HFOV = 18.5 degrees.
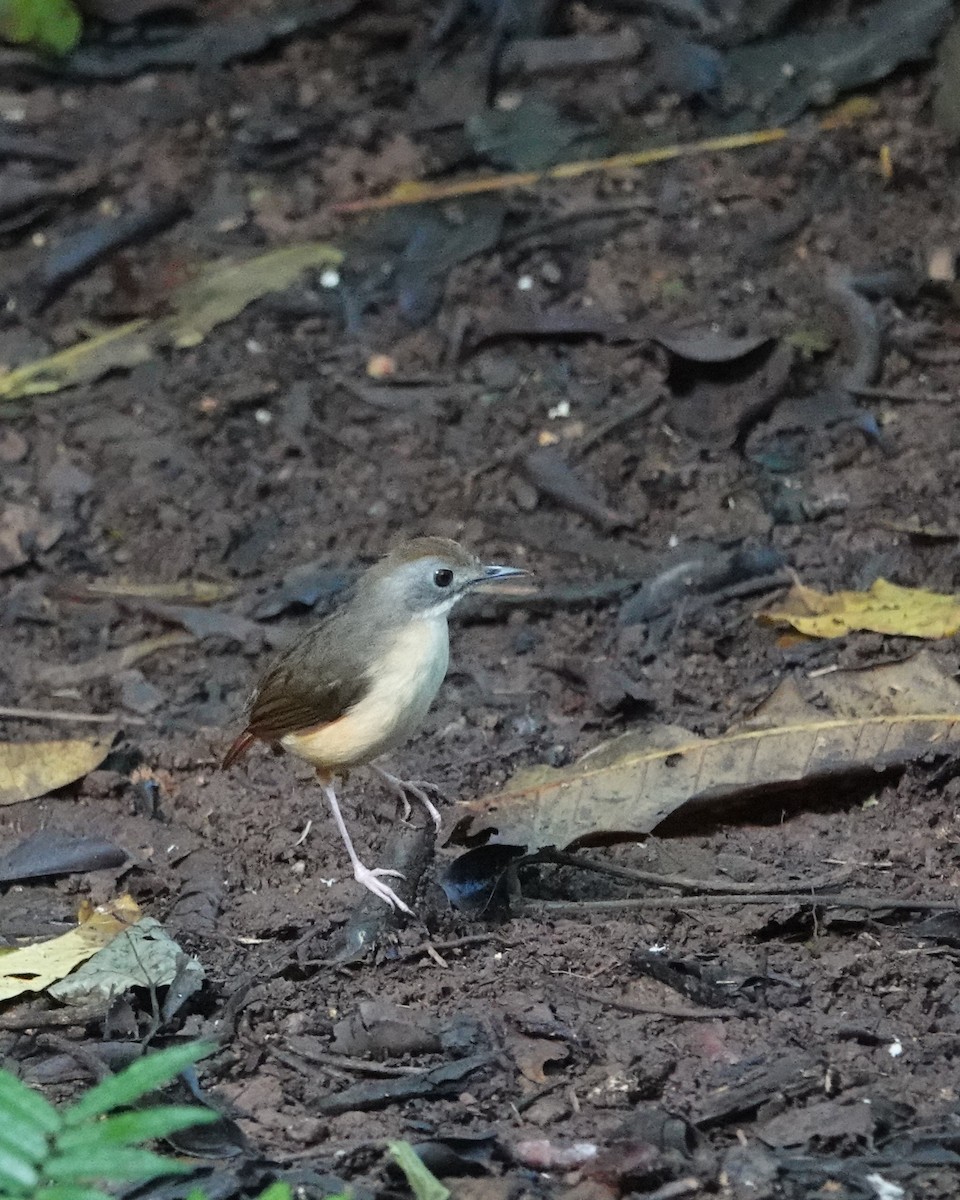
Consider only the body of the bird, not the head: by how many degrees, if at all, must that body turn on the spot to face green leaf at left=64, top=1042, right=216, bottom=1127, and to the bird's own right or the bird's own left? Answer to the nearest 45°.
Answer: approximately 90° to the bird's own right

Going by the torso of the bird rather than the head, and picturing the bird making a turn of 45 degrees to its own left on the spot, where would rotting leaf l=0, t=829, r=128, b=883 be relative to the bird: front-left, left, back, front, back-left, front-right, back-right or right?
back-left

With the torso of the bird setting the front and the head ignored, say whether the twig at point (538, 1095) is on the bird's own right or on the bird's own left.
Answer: on the bird's own right

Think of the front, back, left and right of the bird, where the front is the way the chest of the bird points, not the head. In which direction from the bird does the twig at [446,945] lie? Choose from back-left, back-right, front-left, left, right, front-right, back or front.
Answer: right

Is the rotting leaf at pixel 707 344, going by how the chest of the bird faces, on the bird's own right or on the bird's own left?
on the bird's own left

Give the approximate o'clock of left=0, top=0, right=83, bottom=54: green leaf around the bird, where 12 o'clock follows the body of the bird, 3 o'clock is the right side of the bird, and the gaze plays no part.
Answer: The green leaf is roughly at 9 o'clock from the bird.

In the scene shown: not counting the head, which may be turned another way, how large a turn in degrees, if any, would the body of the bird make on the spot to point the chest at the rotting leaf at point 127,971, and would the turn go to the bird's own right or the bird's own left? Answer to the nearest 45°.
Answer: approximately 135° to the bird's own right

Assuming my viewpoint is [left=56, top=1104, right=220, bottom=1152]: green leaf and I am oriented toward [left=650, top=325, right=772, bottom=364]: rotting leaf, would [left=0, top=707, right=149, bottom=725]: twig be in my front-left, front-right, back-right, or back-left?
front-left

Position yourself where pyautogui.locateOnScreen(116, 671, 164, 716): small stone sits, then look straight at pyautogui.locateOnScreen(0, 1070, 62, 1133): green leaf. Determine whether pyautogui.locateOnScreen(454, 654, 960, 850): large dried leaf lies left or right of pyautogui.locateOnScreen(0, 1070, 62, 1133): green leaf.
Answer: left

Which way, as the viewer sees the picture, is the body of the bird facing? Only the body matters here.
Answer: to the viewer's right

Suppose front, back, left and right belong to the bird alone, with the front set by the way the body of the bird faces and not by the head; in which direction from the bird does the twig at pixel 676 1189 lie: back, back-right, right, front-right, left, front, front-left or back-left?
right

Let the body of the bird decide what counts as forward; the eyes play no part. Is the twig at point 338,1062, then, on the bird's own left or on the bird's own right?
on the bird's own right
